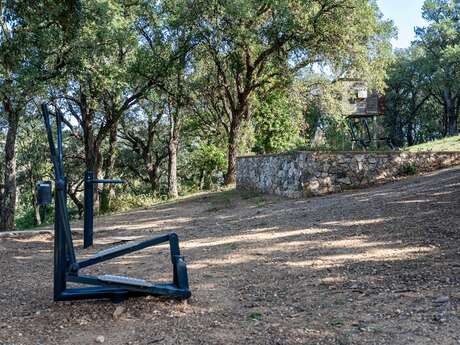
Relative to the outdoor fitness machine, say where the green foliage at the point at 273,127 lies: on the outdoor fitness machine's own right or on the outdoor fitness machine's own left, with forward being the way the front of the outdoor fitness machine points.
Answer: on the outdoor fitness machine's own right

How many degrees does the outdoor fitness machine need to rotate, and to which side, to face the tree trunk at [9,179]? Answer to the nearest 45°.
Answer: approximately 90° to its right

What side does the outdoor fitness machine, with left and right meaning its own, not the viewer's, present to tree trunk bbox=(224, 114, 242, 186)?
right

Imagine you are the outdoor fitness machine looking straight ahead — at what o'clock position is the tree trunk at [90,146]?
The tree trunk is roughly at 3 o'clock from the outdoor fitness machine.

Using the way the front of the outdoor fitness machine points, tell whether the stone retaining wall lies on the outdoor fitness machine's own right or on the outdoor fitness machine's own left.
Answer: on the outdoor fitness machine's own right

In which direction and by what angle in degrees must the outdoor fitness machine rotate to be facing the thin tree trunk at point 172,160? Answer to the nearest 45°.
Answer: approximately 90° to its right

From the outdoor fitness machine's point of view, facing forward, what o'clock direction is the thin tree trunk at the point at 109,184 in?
The thin tree trunk is roughly at 3 o'clock from the outdoor fitness machine.

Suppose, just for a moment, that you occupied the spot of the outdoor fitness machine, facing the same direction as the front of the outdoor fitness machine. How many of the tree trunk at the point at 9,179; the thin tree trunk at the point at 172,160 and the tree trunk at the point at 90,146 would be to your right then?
3

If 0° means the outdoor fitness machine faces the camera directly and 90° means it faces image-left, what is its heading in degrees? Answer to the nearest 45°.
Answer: approximately 90°
